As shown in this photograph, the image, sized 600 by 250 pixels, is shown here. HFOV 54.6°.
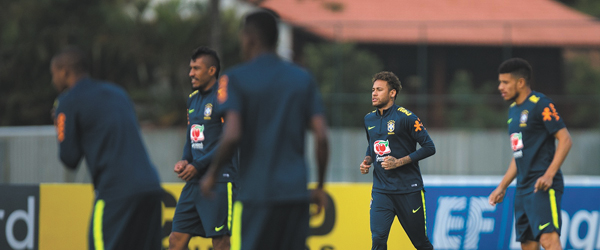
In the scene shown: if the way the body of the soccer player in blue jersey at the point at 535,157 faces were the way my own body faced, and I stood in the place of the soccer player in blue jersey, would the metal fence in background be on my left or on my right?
on my right

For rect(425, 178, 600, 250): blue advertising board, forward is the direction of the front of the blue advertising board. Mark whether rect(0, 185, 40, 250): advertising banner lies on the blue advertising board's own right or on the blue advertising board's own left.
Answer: on the blue advertising board's own right

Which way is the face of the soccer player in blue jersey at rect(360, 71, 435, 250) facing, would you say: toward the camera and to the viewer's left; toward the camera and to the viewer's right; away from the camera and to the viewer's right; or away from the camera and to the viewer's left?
toward the camera and to the viewer's left

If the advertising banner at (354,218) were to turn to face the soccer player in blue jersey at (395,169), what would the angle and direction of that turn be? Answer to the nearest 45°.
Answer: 0° — it already faces them

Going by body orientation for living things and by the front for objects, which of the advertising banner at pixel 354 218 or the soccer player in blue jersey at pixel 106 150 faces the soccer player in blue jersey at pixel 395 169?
the advertising banner

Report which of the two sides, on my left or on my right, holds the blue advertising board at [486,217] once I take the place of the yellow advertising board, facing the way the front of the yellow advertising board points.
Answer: on my left

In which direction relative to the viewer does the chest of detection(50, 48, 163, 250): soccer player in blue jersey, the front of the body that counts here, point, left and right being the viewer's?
facing away from the viewer and to the left of the viewer

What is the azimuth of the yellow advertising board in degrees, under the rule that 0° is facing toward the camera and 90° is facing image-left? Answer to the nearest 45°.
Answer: approximately 0°

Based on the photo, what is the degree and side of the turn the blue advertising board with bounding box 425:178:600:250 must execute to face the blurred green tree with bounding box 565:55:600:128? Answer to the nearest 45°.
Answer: approximately 180°

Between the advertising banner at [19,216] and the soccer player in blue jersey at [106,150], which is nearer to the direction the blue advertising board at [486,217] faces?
the soccer player in blue jersey

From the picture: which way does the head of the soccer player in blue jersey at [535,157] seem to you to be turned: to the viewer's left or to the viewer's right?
to the viewer's left

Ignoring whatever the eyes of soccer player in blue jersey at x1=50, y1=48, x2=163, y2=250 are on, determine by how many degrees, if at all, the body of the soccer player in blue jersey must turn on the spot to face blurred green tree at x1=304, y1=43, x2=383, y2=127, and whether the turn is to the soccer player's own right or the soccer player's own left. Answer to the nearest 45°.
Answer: approximately 90° to the soccer player's own right

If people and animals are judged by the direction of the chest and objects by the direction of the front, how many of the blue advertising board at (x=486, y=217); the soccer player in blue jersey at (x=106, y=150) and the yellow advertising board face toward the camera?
2

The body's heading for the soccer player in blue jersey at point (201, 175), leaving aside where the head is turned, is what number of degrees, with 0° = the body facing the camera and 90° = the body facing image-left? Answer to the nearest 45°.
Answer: approximately 45°

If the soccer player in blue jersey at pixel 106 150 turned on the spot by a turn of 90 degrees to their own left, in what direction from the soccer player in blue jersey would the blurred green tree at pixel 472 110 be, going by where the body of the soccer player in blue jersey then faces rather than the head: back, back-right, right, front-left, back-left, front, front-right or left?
back
